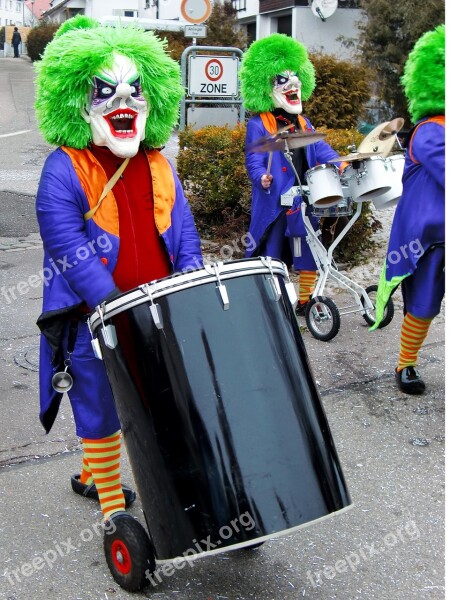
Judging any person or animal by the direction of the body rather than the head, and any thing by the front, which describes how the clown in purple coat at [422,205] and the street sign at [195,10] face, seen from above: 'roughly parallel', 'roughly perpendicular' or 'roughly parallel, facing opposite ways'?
roughly perpendicular

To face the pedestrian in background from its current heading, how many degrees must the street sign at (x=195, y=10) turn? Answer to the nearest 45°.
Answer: approximately 180°

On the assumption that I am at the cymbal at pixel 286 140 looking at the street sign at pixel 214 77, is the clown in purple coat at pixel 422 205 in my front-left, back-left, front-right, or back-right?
back-right

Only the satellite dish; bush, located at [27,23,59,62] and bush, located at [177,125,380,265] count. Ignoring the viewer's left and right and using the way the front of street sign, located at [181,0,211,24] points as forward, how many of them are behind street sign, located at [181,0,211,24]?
2

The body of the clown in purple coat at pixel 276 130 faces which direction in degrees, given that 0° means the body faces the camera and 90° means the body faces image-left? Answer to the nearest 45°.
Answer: approximately 315°

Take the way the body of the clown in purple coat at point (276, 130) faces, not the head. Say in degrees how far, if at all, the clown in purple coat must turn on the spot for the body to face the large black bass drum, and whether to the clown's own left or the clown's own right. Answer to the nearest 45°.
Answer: approximately 45° to the clown's own right

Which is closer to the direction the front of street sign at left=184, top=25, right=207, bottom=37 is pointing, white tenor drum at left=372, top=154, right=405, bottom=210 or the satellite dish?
the white tenor drum

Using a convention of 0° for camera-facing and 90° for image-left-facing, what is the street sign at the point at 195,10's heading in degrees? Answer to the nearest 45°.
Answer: approximately 0°

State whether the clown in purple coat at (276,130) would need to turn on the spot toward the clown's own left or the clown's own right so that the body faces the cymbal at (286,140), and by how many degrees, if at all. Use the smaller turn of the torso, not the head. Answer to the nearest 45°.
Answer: approximately 45° to the clown's own right
